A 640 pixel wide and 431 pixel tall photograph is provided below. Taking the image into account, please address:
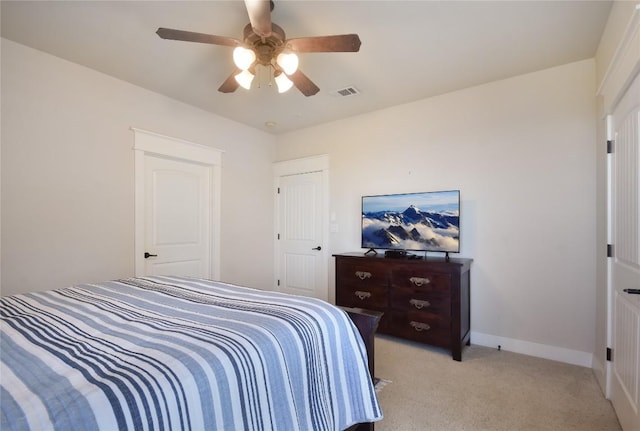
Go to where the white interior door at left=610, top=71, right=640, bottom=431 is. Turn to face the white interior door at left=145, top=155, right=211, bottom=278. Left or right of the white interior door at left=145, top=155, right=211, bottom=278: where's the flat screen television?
right

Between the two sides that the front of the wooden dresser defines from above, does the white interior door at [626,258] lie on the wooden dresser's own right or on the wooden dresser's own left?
on the wooden dresser's own left

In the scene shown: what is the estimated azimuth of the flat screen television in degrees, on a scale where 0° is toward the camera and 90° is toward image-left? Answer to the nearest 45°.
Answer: approximately 45°

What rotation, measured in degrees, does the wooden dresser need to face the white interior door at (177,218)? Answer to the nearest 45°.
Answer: approximately 45° to its right

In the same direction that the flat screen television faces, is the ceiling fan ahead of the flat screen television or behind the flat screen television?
ahead

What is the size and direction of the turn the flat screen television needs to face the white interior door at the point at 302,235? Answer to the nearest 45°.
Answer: approximately 90° to its right

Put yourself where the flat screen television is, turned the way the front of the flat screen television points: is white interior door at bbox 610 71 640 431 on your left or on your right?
on your left

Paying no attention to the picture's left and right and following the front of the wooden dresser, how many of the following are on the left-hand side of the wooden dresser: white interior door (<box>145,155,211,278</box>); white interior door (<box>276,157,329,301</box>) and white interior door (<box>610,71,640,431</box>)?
1

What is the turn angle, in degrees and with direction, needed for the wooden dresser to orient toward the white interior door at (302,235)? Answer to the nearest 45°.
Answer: approximately 90° to its right

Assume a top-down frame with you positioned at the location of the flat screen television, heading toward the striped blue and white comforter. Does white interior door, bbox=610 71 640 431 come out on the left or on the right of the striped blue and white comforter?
left
